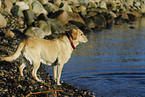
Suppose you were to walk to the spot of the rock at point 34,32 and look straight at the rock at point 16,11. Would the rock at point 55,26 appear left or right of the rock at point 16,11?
right

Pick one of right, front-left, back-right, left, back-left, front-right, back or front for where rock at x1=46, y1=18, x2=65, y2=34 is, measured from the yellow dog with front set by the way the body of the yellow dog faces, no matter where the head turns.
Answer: left

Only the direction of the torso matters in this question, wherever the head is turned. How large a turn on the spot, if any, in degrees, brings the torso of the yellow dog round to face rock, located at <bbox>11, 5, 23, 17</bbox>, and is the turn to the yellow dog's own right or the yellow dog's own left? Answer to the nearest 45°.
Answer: approximately 90° to the yellow dog's own left

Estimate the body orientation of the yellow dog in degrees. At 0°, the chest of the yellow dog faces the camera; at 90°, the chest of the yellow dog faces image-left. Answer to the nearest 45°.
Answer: approximately 270°

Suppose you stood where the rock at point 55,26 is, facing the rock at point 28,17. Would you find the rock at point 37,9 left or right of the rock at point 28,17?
right

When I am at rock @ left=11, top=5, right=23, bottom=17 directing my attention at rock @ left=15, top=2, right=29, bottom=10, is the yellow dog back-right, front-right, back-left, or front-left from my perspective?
back-right

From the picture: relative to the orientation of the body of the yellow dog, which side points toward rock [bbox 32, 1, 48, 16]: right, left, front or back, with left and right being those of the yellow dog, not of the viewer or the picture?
left

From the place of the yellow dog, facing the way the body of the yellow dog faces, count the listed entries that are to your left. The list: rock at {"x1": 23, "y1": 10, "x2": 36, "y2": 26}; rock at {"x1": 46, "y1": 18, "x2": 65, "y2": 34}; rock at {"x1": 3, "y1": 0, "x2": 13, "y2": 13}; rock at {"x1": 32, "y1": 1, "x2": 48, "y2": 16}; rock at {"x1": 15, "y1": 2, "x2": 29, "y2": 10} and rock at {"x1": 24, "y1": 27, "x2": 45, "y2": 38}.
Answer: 6

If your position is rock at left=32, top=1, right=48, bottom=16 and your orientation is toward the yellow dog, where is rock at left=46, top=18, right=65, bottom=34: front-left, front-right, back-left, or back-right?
front-left

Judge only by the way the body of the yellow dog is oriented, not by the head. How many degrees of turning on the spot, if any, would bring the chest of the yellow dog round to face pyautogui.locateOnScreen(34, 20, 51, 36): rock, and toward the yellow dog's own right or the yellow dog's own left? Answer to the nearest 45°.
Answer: approximately 90° to the yellow dog's own left
